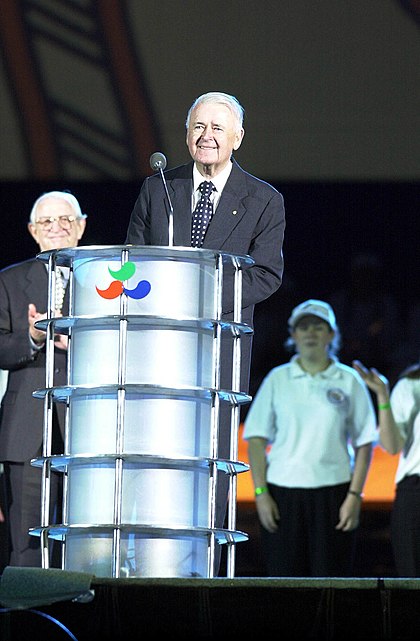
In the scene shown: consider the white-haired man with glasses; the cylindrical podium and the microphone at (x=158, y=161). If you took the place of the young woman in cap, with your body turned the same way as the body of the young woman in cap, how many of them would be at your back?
0

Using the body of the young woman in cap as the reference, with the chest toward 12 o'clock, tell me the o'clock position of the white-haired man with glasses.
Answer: The white-haired man with glasses is roughly at 1 o'clock from the young woman in cap.

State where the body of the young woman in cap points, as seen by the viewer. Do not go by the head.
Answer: toward the camera

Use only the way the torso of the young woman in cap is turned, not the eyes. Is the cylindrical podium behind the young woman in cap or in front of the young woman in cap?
in front

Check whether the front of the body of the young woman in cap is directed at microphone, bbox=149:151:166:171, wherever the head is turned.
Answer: yes

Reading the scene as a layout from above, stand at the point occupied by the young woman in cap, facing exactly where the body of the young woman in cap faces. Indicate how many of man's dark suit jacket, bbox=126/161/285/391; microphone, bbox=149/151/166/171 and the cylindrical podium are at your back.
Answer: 0

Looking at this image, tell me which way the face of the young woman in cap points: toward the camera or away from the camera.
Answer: toward the camera

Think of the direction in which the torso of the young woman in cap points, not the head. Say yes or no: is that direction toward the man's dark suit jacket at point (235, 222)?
yes

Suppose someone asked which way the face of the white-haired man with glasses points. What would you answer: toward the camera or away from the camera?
toward the camera
